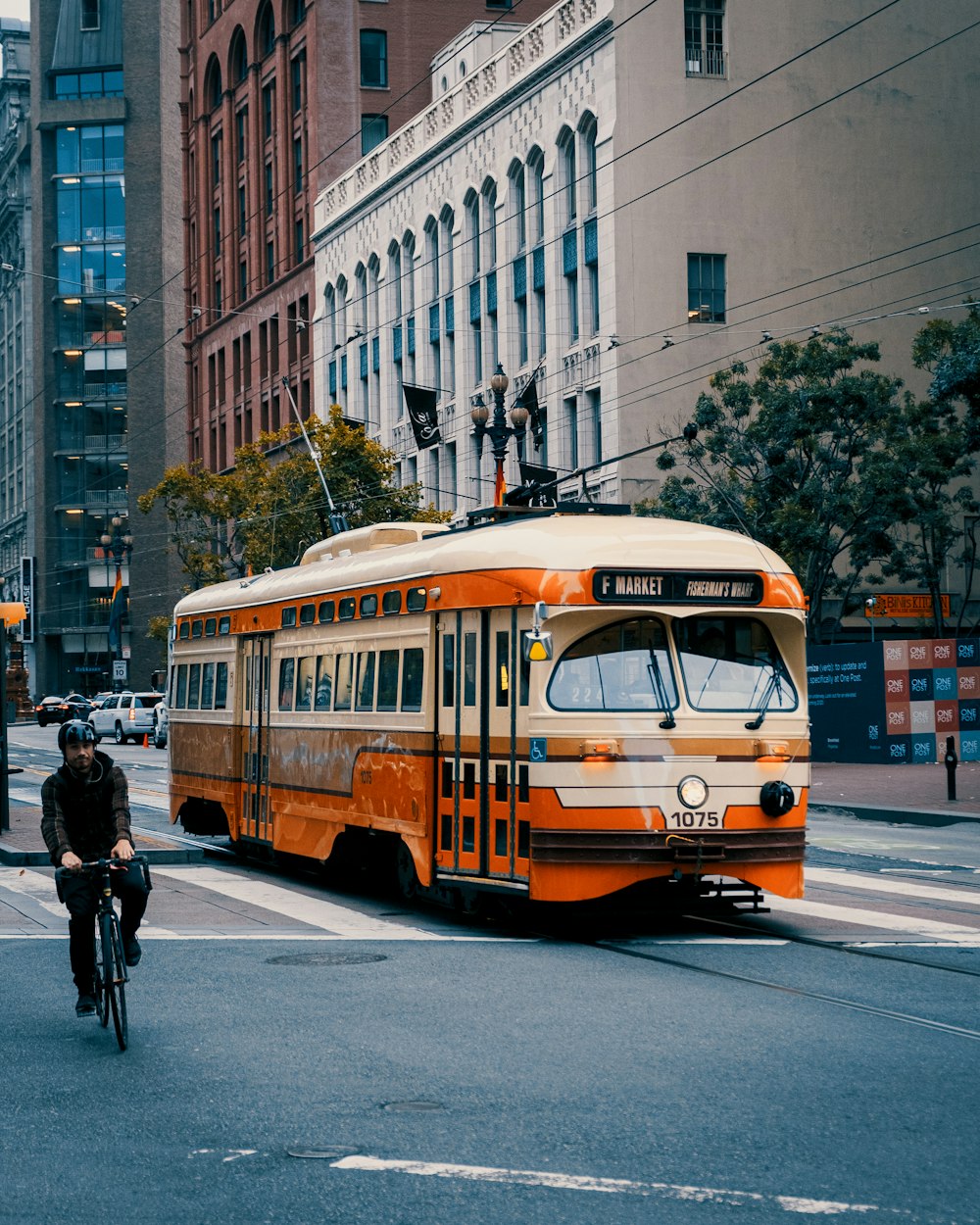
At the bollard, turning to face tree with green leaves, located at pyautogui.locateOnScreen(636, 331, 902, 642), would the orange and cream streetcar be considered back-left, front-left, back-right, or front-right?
back-left

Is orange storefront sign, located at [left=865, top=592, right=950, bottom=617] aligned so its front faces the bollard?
yes

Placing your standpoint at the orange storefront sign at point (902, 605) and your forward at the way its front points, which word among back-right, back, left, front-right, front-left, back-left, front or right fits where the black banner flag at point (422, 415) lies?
front-right

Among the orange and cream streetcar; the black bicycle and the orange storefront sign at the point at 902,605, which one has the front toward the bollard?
the orange storefront sign

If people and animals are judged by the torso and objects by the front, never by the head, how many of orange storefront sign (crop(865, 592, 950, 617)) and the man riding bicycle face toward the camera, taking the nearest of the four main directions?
2

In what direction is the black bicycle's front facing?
toward the camera

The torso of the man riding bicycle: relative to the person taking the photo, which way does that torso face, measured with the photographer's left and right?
facing the viewer

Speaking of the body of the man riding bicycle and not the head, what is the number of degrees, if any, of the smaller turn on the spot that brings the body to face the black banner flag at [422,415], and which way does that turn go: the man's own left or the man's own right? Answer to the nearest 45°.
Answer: approximately 180°

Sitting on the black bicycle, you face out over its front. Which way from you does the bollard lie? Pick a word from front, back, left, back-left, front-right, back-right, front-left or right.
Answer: back-left

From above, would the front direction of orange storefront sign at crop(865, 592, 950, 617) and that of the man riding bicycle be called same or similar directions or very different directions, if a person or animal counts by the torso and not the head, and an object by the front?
same or similar directions

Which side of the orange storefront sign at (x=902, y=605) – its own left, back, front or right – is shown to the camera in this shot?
front

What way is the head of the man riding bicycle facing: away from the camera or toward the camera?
toward the camera

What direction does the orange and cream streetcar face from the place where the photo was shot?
facing the viewer and to the right of the viewer
